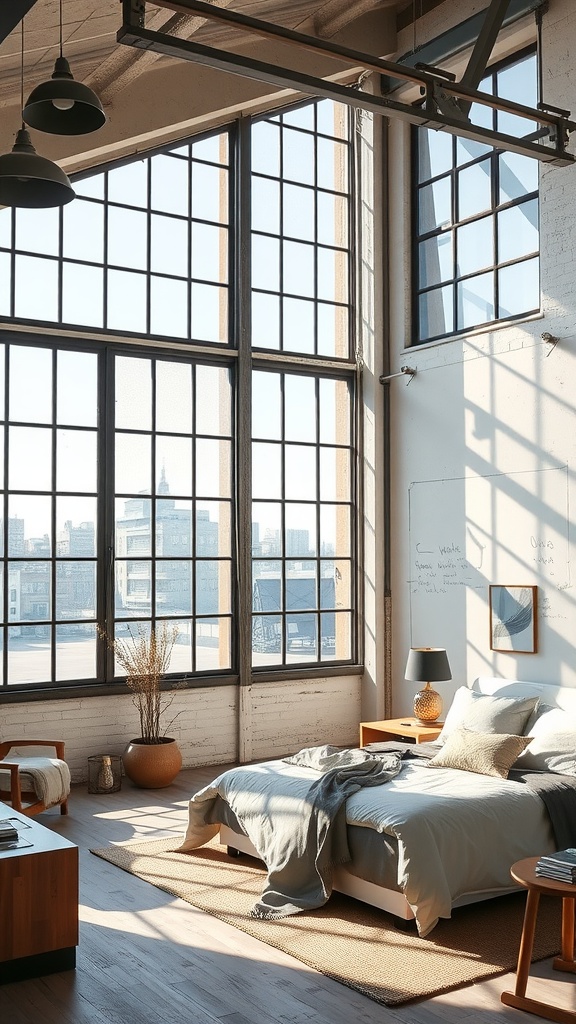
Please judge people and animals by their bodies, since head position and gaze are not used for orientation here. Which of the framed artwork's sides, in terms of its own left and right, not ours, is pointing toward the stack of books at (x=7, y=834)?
front

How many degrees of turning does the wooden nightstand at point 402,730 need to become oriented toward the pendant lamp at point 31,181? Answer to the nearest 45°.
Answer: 0° — it already faces it

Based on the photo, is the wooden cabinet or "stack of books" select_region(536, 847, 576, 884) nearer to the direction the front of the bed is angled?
the wooden cabinet

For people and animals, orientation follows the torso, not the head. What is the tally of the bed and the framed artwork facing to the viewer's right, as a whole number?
0

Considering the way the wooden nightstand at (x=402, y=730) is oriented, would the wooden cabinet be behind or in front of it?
in front

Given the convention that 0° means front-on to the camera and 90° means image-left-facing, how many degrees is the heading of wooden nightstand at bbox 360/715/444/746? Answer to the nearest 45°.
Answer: approximately 45°

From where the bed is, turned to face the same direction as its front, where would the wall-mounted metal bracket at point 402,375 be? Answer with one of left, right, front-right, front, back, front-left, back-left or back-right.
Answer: back-right

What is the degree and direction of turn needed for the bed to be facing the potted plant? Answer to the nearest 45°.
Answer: approximately 90° to its right

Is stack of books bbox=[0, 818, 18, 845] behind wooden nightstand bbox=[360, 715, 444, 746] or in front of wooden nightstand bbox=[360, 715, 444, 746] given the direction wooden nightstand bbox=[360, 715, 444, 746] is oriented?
in front

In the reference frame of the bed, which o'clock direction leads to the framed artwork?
The framed artwork is roughly at 5 o'clock from the bed.

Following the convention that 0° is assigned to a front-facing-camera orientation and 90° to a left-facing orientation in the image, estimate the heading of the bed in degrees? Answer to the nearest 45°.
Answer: approximately 45°

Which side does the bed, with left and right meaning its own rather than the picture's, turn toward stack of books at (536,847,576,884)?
left

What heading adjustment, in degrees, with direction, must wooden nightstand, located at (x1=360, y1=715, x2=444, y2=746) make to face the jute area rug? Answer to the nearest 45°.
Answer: approximately 45° to its left
